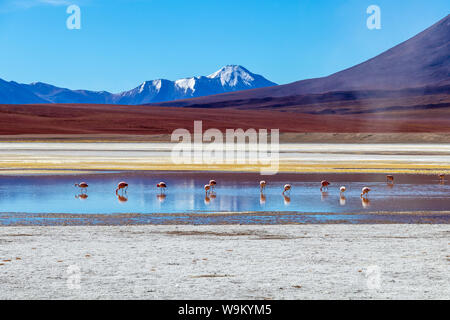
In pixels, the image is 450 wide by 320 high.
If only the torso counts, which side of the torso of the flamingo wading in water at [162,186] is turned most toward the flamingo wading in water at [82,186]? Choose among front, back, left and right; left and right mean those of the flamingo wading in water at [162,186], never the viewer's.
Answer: front

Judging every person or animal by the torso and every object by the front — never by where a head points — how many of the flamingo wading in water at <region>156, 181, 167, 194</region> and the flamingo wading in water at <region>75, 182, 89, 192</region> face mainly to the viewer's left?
2

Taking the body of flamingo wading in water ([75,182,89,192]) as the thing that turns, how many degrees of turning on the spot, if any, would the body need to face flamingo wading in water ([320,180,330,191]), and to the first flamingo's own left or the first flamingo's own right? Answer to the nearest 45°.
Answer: approximately 180°

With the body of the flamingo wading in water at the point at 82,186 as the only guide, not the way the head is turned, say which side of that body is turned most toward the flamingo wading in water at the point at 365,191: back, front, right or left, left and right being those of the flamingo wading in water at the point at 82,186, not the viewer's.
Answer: back

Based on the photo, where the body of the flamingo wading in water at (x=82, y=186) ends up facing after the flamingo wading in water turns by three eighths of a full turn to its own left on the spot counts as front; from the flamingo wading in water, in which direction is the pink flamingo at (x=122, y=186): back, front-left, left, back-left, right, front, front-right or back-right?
front

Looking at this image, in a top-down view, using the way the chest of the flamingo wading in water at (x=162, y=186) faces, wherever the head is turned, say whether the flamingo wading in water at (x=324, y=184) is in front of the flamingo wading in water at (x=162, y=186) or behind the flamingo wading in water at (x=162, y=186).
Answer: behind

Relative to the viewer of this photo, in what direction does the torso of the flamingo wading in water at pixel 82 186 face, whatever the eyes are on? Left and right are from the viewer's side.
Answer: facing to the left of the viewer

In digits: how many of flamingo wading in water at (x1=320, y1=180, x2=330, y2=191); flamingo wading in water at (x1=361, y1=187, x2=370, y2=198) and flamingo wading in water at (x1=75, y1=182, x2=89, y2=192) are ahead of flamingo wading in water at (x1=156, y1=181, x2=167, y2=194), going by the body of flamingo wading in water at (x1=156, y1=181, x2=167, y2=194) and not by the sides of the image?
1

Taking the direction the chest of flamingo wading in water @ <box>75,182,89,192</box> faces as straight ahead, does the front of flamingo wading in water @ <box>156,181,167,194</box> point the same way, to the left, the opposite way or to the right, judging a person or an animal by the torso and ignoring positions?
the same way

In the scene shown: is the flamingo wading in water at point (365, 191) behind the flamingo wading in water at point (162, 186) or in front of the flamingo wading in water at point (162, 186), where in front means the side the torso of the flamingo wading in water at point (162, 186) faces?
behind

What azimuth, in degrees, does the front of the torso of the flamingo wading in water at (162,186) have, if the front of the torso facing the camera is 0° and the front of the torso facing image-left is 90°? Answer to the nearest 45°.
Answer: approximately 90°

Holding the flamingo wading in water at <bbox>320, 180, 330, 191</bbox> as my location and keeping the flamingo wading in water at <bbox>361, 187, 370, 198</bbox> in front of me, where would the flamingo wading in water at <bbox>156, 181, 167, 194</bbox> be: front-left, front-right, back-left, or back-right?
back-right

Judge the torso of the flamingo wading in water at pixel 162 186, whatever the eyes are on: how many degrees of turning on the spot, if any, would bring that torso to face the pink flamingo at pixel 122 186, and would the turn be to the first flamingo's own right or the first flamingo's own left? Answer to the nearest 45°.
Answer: approximately 45° to the first flamingo's own left
